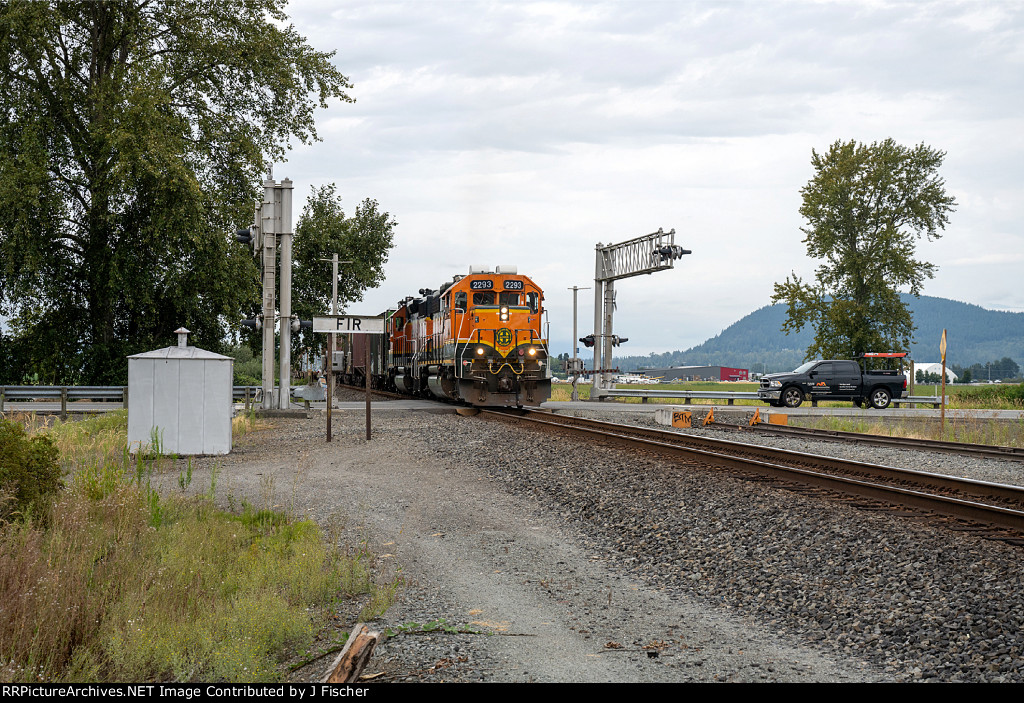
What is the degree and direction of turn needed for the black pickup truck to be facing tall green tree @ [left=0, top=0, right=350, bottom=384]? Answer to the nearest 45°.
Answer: approximately 45° to its left

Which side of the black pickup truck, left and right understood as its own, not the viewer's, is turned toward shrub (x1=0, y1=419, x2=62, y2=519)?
left

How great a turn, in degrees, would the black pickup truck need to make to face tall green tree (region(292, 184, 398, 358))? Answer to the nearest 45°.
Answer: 0° — it already faces it

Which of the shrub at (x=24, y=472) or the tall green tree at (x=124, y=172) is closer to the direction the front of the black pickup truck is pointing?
the tall green tree

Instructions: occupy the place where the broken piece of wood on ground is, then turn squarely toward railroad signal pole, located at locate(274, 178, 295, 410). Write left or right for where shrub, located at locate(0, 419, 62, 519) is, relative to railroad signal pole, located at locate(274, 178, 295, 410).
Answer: left

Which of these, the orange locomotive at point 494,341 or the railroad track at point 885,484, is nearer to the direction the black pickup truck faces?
the orange locomotive

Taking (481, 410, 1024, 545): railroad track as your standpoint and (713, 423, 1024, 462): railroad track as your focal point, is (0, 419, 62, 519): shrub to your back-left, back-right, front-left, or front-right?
back-left

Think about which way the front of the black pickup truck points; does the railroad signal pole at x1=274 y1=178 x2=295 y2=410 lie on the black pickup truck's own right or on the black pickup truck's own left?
on the black pickup truck's own left

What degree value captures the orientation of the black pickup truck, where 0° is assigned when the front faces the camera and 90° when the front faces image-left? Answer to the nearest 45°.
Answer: approximately 90°

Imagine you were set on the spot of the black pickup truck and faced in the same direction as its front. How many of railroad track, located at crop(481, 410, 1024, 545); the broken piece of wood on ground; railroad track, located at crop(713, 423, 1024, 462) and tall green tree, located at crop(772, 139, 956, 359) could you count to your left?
3

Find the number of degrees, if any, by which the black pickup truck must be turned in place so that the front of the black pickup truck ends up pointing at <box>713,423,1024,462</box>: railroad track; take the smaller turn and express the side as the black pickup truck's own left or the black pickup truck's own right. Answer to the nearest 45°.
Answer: approximately 90° to the black pickup truck's own left

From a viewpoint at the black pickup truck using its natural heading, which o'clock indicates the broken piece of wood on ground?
The broken piece of wood on ground is roughly at 9 o'clock from the black pickup truck.

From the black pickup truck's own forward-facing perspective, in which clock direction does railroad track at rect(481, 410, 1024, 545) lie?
The railroad track is roughly at 9 o'clock from the black pickup truck.
